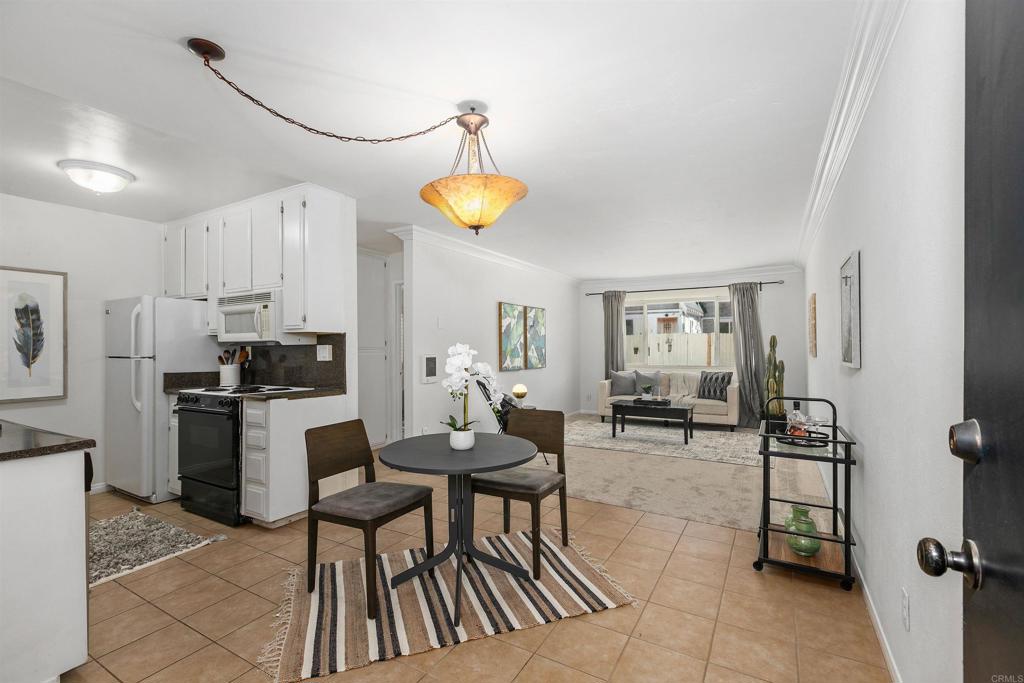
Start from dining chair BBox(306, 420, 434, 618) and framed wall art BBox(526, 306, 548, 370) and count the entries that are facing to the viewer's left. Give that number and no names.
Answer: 0

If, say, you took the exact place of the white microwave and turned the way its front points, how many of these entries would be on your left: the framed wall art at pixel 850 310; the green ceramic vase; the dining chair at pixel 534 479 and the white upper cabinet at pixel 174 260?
3

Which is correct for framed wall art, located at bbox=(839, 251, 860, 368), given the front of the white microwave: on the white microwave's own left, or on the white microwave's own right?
on the white microwave's own left

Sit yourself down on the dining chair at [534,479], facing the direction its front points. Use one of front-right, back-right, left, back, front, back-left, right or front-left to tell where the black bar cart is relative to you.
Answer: back-left

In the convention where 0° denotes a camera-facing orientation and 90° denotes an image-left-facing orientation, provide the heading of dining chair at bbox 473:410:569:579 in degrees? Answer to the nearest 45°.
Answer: approximately 45°

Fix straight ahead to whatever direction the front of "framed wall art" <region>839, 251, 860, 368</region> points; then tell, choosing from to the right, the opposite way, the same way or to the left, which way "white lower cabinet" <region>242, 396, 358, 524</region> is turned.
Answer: to the left

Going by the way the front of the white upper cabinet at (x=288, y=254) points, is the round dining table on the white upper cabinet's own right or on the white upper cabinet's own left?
on the white upper cabinet's own left

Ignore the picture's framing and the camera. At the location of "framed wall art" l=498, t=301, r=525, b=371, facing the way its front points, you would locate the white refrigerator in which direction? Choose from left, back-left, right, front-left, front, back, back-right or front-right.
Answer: right

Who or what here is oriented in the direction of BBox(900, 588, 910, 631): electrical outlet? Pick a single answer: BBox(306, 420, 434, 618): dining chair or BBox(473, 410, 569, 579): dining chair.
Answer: BBox(306, 420, 434, 618): dining chair

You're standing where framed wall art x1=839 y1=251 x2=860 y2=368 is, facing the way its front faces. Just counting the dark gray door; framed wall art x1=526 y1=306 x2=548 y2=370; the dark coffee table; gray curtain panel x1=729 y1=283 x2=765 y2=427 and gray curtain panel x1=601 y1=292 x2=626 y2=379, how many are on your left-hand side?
1

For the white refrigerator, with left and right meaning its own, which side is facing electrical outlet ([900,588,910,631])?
left

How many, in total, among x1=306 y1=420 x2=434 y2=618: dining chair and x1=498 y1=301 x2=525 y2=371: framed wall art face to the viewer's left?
0

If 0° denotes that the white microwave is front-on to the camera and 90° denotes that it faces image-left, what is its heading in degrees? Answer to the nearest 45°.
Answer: approximately 45°

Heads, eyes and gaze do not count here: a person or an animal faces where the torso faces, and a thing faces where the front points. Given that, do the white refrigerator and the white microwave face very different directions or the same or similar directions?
same or similar directions

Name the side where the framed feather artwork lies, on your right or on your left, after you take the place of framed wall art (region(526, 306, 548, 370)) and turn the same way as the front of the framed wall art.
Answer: on your right

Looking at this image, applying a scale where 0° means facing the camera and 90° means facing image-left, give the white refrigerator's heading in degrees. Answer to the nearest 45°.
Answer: approximately 45°

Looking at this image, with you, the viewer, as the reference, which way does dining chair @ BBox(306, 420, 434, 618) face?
facing the viewer and to the right of the viewer

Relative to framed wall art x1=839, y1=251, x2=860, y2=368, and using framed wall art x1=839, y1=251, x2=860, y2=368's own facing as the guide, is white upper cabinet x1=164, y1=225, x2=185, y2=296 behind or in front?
in front
